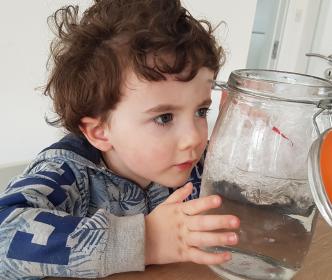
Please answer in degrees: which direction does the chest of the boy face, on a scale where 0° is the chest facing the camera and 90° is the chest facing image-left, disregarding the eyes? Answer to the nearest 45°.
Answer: approximately 315°

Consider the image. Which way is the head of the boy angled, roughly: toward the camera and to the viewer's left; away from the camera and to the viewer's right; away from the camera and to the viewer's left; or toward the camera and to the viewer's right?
toward the camera and to the viewer's right
